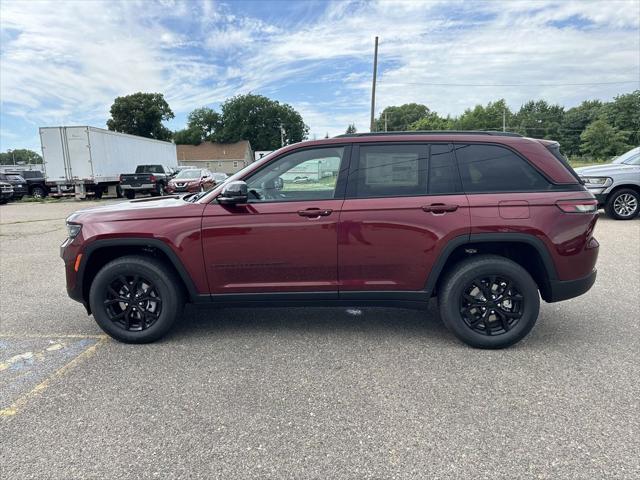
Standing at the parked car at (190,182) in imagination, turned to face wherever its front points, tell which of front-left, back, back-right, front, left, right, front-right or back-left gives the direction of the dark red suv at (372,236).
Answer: front-left

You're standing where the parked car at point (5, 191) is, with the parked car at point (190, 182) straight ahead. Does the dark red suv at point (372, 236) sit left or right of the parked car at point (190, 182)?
right

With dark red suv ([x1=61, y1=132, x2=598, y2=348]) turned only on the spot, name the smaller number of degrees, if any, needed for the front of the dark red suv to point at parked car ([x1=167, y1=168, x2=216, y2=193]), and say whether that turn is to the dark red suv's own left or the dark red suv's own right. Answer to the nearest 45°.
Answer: approximately 90° to the dark red suv's own right

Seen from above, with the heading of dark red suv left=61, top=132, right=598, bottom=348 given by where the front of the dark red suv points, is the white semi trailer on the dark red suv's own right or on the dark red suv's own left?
on the dark red suv's own right

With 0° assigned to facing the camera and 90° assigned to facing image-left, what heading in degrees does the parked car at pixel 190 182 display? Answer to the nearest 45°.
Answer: approximately 45°

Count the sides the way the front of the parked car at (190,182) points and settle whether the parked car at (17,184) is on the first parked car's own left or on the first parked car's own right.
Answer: on the first parked car's own right

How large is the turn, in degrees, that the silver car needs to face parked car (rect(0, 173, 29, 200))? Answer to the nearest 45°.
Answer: approximately 45° to its right

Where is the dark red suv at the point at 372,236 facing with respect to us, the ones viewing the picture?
facing to the left of the viewer

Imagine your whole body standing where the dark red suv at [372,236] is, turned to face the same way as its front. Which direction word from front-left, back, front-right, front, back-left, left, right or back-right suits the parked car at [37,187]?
front-right

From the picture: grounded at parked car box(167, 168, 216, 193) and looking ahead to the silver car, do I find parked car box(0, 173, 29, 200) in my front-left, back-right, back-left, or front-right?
back-right

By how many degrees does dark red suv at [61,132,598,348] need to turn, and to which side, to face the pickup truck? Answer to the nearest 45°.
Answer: approximately 45° to its right

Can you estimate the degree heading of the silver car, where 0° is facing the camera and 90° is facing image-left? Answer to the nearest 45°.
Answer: approximately 45°

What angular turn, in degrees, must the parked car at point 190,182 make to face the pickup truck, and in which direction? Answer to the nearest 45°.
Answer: approximately 90° to its right

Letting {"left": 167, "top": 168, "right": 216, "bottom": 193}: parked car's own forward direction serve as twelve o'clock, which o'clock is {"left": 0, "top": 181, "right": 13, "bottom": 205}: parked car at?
{"left": 0, "top": 181, "right": 13, "bottom": 205}: parked car is roughly at 2 o'clock from {"left": 167, "top": 168, "right": 216, "bottom": 193}: parked car.
